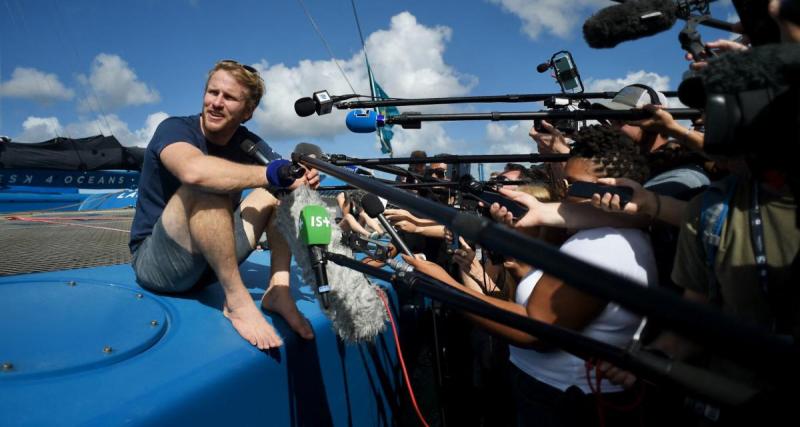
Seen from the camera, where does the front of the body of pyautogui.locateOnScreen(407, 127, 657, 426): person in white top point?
to the viewer's left

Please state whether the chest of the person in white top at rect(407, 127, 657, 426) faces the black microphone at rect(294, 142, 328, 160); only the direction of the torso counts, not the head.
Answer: yes

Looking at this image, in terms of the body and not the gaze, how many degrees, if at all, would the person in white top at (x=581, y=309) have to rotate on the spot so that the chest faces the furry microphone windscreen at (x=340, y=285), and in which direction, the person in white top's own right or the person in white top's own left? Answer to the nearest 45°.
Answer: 0° — they already face it
